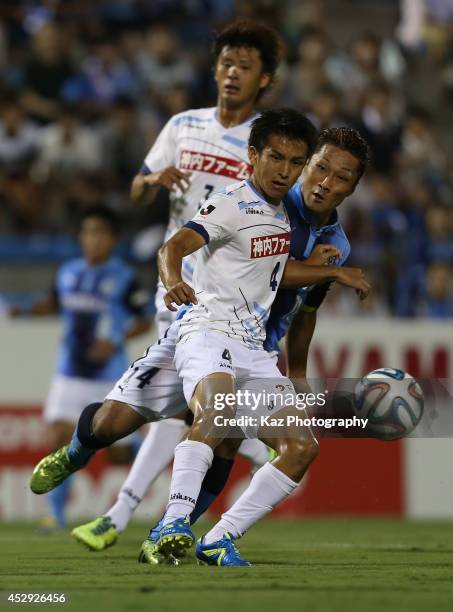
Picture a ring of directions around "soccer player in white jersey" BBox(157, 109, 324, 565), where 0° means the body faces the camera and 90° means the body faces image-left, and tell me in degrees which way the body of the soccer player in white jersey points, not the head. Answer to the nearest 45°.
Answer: approximately 315°

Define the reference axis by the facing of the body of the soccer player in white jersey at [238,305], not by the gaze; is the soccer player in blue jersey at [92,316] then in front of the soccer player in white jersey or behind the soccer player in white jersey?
behind

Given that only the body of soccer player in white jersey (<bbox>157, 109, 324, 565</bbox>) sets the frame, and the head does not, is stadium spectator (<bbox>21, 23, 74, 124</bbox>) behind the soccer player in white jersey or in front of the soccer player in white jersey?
behind

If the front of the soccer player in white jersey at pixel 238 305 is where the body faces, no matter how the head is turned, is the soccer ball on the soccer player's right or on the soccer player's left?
on the soccer player's left

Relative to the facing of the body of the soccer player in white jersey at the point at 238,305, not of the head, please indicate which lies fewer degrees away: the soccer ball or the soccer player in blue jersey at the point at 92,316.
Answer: the soccer ball

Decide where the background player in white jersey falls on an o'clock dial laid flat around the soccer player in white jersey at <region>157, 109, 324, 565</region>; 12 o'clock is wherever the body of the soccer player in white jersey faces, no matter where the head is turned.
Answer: The background player in white jersey is roughly at 7 o'clock from the soccer player in white jersey.
